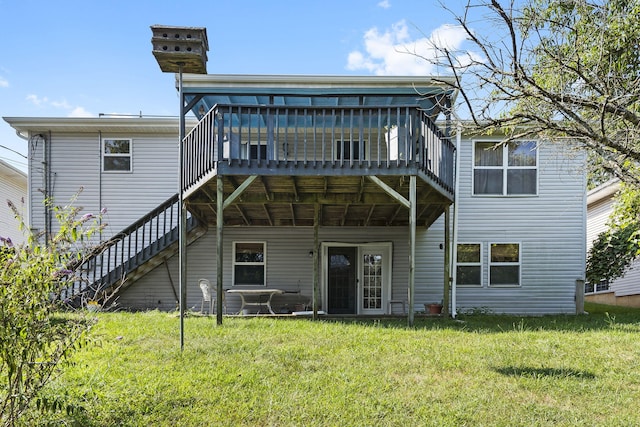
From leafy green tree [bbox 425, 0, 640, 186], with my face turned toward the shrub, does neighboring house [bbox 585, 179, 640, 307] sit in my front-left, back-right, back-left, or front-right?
back-right

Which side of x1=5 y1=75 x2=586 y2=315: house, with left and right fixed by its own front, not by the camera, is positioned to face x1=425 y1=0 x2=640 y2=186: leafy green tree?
back

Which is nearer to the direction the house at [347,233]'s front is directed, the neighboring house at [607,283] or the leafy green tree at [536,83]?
the neighboring house

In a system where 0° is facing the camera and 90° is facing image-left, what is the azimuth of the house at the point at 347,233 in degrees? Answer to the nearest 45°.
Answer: approximately 180°

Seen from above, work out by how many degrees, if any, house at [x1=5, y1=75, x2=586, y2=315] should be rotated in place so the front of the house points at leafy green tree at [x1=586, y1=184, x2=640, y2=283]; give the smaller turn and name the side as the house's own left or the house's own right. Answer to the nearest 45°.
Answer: approximately 90° to the house's own right
